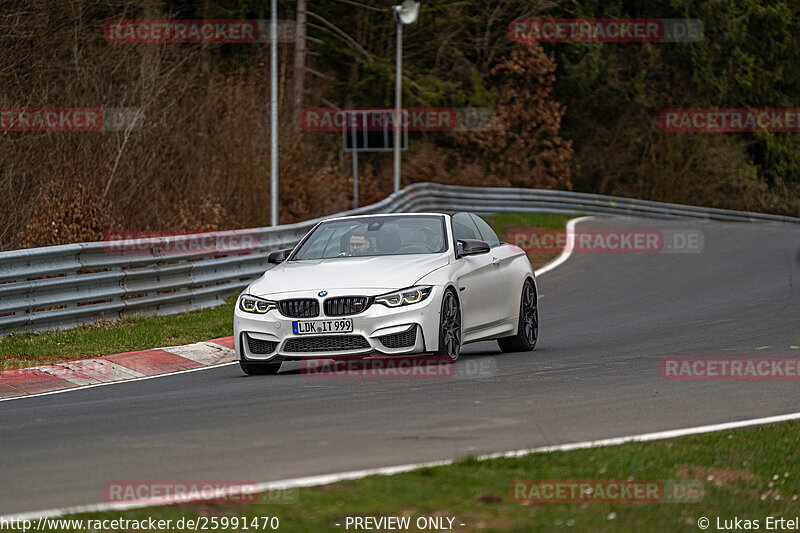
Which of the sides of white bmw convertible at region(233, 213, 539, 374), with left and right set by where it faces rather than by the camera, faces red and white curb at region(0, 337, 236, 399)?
right

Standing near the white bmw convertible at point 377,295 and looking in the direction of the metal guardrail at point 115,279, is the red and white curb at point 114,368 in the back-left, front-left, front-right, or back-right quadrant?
front-left

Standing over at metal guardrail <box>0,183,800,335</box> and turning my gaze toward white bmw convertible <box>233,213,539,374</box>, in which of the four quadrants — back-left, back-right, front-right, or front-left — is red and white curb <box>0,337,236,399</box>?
front-right

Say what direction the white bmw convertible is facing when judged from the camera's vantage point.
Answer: facing the viewer and to the left of the viewer

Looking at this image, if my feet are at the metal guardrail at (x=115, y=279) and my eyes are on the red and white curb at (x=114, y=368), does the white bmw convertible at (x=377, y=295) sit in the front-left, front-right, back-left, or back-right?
front-left
